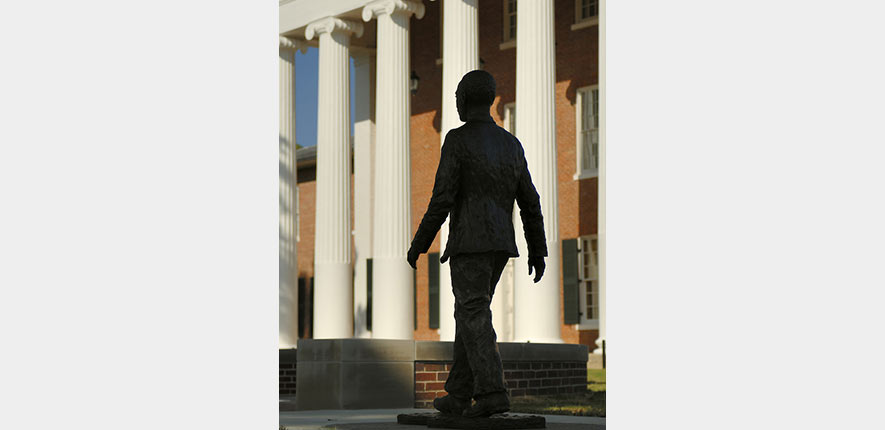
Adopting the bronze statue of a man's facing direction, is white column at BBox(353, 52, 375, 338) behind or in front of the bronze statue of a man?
in front

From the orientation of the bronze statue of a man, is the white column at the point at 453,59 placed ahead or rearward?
ahead

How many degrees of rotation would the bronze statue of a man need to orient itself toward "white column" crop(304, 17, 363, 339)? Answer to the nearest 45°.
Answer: approximately 45° to its right

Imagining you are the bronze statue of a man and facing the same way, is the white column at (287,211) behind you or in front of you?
in front

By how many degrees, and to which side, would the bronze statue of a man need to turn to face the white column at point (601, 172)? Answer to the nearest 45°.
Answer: approximately 45° to its right

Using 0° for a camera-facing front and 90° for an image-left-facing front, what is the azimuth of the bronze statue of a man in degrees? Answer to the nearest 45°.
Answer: approximately 135°

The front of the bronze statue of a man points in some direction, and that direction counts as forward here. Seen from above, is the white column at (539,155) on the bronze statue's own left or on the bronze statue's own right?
on the bronze statue's own right

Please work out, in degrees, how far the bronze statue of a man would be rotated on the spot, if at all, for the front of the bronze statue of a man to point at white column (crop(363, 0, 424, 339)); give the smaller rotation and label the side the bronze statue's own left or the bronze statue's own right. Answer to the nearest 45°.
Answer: approximately 45° to the bronze statue's own right
